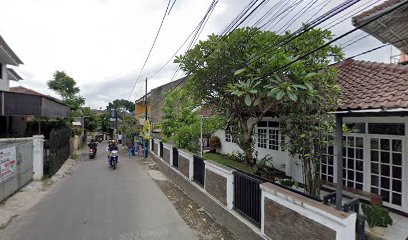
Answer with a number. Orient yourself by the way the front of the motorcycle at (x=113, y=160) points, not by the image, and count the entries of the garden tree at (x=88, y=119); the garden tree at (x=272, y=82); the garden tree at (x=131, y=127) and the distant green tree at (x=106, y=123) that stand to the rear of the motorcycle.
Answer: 3

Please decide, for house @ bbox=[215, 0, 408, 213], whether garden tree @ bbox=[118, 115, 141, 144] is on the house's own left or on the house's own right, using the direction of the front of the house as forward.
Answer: on the house's own right

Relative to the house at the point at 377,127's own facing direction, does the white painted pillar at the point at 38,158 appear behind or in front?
in front

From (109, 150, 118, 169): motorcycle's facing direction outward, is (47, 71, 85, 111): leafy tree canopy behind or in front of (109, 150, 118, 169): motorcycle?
behind

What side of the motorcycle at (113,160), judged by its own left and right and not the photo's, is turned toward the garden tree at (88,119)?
back

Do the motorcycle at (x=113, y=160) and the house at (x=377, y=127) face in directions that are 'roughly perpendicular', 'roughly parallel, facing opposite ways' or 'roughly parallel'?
roughly perpendicular

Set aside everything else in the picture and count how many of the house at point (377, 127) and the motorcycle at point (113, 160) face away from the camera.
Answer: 0

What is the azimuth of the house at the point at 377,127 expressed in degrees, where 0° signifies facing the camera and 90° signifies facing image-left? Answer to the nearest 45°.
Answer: approximately 45°

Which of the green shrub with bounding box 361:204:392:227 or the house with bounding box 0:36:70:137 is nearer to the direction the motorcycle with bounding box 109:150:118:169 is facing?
the green shrub

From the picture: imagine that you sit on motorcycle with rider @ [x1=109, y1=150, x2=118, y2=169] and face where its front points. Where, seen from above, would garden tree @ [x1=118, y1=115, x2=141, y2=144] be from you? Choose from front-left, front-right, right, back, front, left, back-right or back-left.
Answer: back

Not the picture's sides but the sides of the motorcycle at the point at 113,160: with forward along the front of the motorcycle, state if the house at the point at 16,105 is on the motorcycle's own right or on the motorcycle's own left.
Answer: on the motorcycle's own right

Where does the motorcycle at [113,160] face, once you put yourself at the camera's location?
facing the viewer
